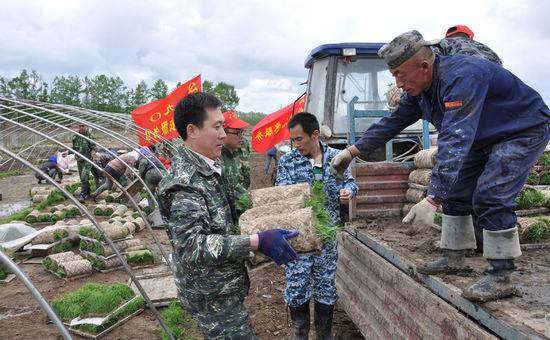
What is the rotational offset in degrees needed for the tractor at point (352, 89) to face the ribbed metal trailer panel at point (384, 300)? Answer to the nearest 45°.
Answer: approximately 135° to its left

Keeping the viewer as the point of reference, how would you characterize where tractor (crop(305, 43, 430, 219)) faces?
facing away from the viewer and to the left of the viewer

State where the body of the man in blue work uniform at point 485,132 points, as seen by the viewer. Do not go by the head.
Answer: to the viewer's left

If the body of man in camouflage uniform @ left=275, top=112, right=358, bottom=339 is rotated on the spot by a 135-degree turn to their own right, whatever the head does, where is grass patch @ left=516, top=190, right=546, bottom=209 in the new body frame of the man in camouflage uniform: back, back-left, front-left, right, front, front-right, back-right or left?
back-right

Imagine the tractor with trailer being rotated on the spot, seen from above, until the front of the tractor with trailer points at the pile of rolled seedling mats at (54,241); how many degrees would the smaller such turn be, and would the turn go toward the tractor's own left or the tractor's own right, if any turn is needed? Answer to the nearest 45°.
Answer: approximately 45° to the tractor's own left

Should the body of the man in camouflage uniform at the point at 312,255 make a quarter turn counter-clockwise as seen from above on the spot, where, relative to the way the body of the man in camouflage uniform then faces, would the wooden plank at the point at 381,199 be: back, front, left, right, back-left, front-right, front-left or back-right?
front-left

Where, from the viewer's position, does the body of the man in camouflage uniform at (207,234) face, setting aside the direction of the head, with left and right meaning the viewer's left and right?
facing to the right of the viewer

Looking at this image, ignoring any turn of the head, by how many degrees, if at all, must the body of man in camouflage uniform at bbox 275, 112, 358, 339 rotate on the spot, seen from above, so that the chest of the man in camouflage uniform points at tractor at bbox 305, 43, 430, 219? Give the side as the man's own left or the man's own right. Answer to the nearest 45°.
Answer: approximately 180°

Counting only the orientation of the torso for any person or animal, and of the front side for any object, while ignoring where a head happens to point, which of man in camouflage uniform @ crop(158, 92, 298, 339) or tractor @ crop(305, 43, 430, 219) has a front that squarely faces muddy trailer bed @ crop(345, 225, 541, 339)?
the man in camouflage uniform

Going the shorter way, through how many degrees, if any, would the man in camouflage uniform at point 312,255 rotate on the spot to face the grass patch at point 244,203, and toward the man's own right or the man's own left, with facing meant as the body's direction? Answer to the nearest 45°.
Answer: approximately 45° to the man's own right

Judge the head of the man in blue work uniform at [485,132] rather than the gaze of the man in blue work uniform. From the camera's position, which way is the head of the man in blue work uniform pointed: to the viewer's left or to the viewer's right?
to the viewer's left

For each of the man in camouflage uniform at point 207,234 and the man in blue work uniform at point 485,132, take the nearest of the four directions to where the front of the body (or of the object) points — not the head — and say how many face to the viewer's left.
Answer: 1
